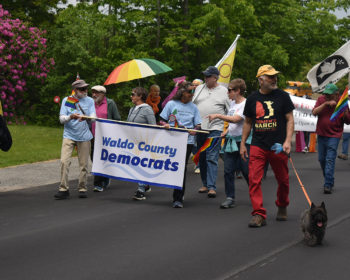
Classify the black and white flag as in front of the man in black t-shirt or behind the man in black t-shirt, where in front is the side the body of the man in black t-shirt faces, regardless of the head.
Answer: behind

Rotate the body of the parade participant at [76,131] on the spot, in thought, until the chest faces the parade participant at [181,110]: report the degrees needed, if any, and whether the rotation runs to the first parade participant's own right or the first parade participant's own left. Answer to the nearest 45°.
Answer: approximately 90° to the first parade participant's own left

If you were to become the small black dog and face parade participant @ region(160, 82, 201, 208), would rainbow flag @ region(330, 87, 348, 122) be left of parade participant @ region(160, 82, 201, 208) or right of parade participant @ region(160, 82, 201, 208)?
right

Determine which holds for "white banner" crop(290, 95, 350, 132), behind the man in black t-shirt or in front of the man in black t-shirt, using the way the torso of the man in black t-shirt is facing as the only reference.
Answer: behind

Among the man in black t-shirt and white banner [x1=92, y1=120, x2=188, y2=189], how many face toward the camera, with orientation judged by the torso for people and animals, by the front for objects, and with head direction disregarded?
2

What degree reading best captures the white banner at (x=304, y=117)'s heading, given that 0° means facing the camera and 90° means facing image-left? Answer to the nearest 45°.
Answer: approximately 0°

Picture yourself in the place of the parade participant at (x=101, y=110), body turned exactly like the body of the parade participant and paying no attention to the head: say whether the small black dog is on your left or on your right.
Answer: on your left
